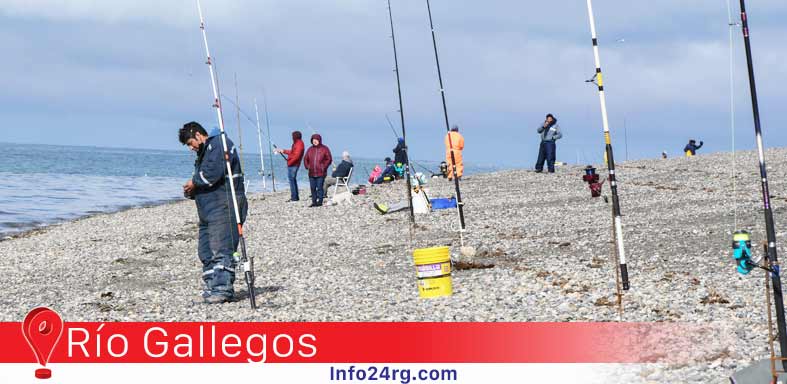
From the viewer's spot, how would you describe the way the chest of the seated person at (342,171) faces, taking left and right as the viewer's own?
facing to the left of the viewer

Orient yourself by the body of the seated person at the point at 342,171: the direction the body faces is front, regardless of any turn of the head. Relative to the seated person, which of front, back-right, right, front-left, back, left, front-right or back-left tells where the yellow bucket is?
left

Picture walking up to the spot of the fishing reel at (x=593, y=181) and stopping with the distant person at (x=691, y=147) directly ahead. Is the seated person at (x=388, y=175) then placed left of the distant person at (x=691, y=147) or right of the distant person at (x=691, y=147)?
left

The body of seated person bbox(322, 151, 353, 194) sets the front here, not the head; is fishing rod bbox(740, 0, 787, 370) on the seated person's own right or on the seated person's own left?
on the seated person's own left

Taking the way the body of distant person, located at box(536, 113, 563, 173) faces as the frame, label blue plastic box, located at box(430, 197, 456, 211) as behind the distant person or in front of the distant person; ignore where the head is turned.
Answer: in front

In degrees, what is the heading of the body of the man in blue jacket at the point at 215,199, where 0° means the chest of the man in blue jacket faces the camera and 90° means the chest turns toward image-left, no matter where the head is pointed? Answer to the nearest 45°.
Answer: approximately 90°

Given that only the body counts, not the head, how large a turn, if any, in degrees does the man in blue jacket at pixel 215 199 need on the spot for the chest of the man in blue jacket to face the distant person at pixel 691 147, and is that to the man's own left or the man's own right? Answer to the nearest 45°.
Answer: approximately 135° to the man's own right
